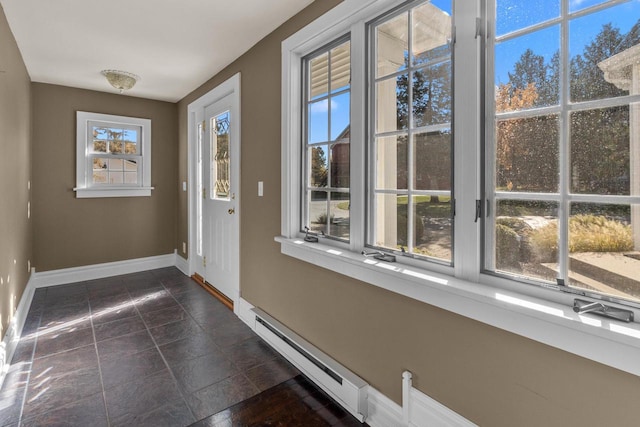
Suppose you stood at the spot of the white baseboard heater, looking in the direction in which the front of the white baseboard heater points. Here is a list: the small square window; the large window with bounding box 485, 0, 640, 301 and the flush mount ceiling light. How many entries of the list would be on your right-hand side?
2

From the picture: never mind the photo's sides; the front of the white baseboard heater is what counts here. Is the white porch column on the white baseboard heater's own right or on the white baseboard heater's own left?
on the white baseboard heater's own left

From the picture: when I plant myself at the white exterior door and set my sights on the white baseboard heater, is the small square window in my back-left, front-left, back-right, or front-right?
back-right

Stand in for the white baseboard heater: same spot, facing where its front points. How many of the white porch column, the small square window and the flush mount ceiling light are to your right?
2

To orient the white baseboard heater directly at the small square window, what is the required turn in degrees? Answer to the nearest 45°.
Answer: approximately 90° to its right

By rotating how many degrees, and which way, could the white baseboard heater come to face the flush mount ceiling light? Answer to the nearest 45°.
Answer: approximately 90° to its right

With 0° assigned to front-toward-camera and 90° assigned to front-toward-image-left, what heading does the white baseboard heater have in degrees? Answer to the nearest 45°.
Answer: approximately 45°
